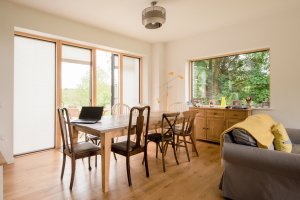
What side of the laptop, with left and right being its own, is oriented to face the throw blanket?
left

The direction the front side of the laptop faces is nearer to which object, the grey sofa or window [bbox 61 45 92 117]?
the grey sofa

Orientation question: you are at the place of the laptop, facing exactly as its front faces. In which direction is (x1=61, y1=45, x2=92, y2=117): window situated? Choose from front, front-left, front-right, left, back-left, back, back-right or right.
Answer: back-right

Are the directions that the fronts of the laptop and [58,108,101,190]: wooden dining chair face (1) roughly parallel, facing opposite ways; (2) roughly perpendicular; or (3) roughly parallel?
roughly parallel, facing opposite ways

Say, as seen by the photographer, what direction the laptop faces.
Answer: facing the viewer and to the left of the viewer

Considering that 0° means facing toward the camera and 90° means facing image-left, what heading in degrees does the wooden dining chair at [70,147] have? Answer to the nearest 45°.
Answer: approximately 225°

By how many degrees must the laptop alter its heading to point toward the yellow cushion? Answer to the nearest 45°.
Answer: approximately 90° to its left

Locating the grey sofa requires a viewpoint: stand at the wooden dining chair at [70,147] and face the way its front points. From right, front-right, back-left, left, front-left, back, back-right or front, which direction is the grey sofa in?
right

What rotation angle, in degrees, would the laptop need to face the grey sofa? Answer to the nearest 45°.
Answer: approximately 90° to its left

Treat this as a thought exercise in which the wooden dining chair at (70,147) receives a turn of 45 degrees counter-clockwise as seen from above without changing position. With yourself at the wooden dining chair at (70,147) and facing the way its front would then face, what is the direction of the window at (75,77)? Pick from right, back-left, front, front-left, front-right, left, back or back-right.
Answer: front

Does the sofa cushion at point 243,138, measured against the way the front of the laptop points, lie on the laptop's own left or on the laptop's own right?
on the laptop's own left
